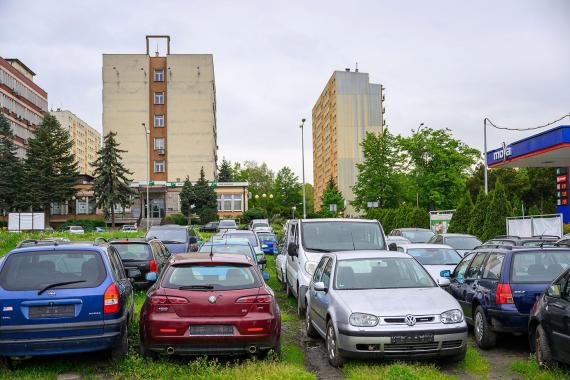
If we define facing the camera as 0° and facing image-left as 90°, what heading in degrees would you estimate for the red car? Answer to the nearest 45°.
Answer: approximately 180°

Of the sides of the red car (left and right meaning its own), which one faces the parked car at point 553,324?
right

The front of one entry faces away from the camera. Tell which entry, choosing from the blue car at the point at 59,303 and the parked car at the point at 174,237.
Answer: the blue car

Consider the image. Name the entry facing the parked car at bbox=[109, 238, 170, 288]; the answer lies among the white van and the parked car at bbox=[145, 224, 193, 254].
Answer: the parked car at bbox=[145, 224, 193, 254]

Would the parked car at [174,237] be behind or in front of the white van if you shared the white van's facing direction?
behind

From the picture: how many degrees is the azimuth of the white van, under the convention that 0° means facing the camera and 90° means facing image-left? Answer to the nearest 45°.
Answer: approximately 0°

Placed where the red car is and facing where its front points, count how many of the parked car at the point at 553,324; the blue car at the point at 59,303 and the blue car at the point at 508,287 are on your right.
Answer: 2

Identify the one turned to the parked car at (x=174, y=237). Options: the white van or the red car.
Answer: the red car
